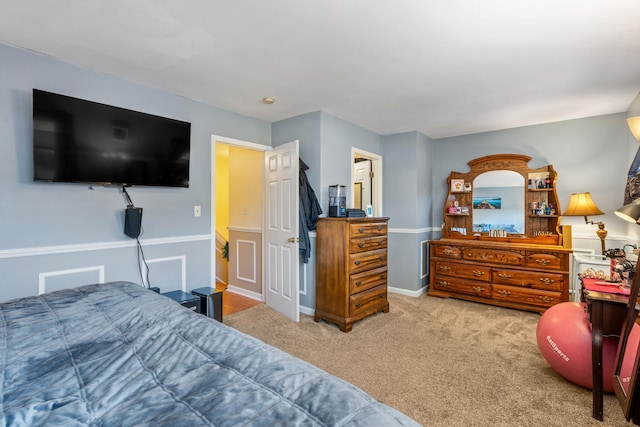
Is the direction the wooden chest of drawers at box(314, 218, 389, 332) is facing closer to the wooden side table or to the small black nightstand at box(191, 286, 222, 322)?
the wooden side table

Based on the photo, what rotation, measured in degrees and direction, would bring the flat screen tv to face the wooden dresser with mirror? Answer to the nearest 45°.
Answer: approximately 45° to its left

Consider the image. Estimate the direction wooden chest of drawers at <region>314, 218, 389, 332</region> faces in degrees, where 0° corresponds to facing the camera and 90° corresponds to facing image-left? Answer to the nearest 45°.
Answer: approximately 315°

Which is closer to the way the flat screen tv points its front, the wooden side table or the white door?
the wooden side table

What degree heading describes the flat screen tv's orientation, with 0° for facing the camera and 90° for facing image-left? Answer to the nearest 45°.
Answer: approximately 315°

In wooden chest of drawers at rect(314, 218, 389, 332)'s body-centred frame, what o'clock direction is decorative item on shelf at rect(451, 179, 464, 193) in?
The decorative item on shelf is roughly at 9 o'clock from the wooden chest of drawers.

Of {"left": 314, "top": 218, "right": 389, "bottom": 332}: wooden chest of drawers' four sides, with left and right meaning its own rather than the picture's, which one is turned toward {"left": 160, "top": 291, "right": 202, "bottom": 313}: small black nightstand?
right

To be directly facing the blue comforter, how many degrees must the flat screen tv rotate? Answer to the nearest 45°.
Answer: approximately 45° to its right

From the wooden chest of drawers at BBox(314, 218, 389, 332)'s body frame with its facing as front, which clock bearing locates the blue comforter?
The blue comforter is roughly at 2 o'clock from the wooden chest of drawers.

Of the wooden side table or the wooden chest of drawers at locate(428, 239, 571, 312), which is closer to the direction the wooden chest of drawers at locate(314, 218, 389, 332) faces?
the wooden side table

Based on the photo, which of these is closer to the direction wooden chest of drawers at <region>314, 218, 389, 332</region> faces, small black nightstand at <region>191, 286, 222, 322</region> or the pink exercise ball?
the pink exercise ball

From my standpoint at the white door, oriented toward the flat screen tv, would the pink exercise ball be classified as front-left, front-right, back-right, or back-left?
back-left
